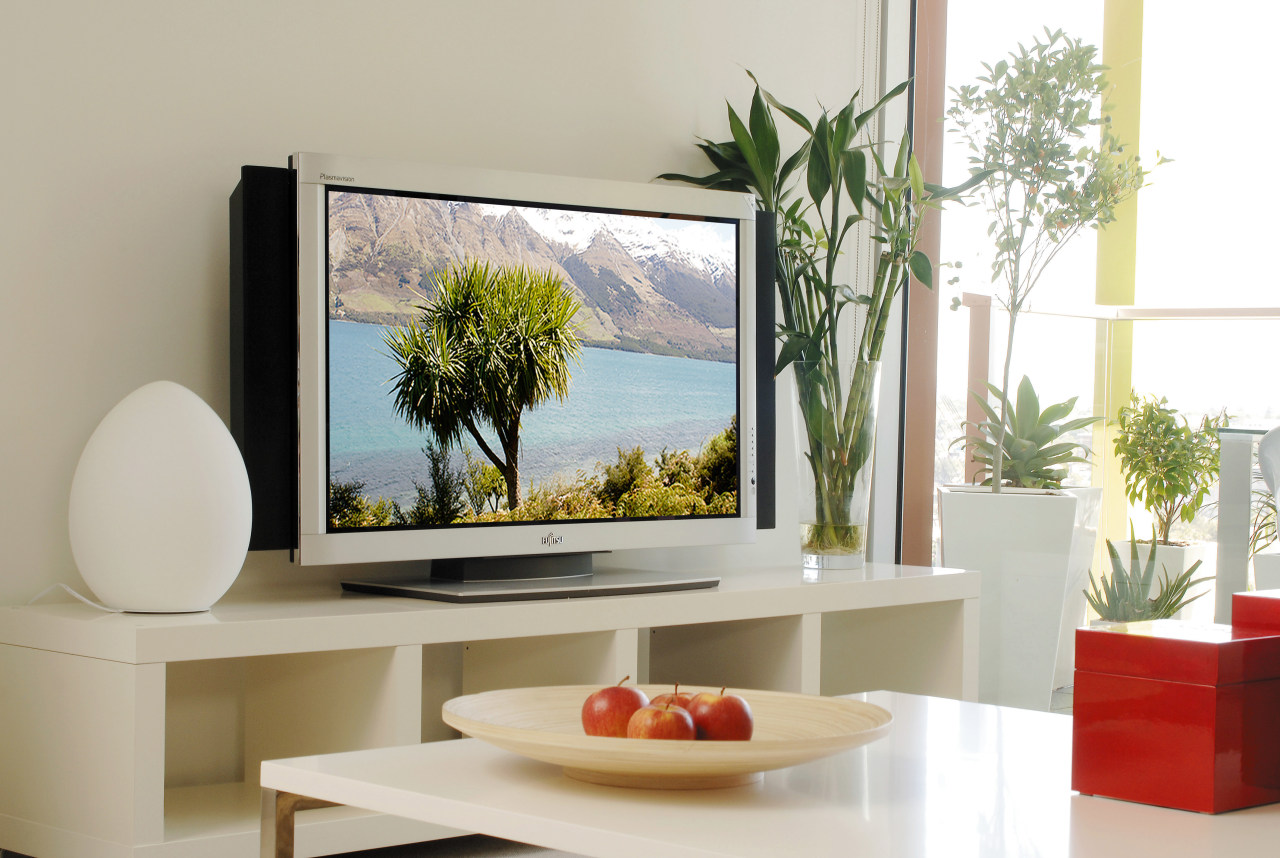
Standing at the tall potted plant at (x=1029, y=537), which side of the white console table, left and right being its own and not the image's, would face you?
left

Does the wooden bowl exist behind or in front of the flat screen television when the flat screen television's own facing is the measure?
in front

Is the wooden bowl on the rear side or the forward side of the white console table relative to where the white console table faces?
on the forward side

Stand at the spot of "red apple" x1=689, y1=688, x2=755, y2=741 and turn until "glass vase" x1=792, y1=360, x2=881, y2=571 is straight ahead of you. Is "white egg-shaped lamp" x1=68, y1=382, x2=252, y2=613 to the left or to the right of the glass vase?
left

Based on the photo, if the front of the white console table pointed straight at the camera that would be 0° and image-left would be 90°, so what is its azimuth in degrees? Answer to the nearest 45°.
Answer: approximately 315°

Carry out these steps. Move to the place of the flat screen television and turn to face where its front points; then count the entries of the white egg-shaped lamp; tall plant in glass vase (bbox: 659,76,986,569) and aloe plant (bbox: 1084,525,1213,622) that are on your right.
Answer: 1

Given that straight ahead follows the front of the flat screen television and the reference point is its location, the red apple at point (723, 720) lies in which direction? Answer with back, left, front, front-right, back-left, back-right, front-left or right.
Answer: front-right

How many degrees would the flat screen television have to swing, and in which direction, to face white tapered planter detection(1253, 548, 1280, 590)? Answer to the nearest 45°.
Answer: approximately 45° to its left

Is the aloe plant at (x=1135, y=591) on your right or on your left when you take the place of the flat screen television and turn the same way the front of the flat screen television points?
on your left
